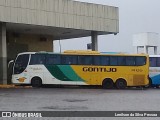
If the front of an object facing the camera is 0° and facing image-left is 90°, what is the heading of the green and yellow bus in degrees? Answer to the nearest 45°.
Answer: approximately 90°
